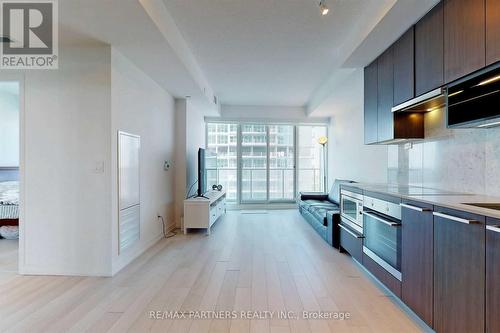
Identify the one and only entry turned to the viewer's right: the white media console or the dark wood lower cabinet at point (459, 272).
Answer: the white media console

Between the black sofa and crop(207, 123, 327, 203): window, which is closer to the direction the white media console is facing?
the black sofa

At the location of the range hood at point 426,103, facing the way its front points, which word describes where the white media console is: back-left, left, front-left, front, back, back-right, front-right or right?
front-right

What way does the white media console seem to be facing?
to the viewer's right

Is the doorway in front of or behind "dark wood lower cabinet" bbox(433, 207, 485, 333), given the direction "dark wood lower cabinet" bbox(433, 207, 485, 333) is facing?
in front

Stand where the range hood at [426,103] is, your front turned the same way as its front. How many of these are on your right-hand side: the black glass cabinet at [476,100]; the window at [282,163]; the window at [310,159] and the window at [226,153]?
3

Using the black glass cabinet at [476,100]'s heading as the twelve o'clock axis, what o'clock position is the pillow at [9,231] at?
The pillow is roughly at 1 o'clock from the black glass cabinet.

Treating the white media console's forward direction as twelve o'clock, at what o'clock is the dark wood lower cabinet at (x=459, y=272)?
The dark wood lower cabinet is roughly at 2 o'clock from the white media console.

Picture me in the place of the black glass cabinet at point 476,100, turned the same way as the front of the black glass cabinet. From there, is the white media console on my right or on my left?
on my right

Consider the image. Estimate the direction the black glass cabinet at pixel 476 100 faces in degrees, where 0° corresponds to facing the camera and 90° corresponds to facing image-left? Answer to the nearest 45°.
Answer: approximately 45°

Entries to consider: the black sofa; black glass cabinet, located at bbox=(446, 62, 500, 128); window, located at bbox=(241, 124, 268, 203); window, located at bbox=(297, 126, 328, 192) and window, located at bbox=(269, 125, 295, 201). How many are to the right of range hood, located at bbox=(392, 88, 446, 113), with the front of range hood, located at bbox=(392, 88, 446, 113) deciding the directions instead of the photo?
4

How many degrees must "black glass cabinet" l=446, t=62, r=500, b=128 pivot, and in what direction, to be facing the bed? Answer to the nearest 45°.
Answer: approximately 45° to its right

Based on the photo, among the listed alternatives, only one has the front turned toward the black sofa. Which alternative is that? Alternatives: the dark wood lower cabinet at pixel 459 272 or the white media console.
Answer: the white media console

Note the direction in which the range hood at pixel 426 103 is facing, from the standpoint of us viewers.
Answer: facing the viewer and to the left of the viewer

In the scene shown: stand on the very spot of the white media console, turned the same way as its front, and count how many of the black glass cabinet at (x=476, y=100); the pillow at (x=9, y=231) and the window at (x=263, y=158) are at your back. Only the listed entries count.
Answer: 1

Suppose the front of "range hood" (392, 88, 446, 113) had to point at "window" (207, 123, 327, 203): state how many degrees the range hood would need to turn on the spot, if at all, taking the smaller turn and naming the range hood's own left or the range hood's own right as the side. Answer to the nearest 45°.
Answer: approximately 90° to the range hood's own right
